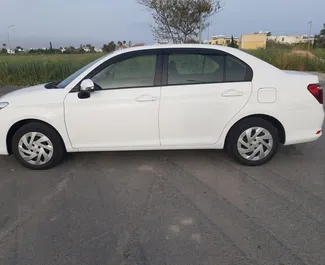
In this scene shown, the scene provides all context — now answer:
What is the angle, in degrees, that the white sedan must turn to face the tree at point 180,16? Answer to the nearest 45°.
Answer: approximately 90° to its right

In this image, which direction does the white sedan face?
to the viewer's left
